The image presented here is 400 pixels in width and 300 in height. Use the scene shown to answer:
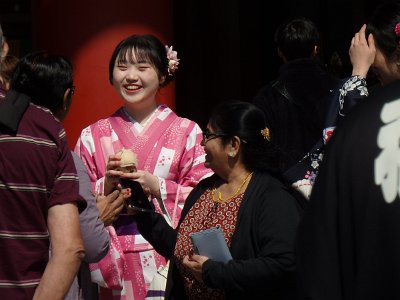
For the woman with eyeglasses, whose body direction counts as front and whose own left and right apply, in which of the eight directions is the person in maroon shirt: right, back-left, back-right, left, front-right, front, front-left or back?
front

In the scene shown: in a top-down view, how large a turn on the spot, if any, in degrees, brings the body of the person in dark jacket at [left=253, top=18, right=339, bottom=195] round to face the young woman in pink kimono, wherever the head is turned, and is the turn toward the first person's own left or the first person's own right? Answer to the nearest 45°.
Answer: approximately 135° to the first person's own left

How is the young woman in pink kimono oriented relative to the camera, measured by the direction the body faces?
toward the camera

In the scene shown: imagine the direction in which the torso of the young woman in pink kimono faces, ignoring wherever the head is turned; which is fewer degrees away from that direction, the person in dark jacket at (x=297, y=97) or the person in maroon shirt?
the person in maroon shirt

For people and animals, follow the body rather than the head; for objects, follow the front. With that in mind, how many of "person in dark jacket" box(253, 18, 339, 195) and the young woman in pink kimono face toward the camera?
1

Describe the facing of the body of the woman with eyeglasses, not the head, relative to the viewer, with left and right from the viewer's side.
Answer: facing the viewer and to the left of the viewer

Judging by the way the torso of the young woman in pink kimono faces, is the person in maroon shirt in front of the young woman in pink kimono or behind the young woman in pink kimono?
in front

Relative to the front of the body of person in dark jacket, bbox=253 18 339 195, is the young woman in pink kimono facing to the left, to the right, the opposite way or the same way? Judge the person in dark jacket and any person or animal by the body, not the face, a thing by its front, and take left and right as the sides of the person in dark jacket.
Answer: the opposite way

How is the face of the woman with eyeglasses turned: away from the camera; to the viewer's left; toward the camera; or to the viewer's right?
to the viewer's left

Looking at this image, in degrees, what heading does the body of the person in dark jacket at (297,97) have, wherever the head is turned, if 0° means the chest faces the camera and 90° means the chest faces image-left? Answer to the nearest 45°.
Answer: approximately 180°
